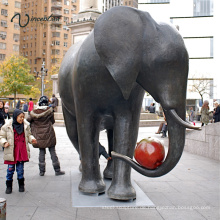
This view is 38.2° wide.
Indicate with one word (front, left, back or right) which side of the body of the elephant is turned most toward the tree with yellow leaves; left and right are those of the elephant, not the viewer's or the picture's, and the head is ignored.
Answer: back

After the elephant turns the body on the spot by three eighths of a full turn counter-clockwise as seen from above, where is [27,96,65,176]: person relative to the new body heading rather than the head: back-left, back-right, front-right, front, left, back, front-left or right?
front-left

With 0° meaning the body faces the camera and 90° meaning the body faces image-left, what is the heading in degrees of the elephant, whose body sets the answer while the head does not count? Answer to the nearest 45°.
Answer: approximately 315°
